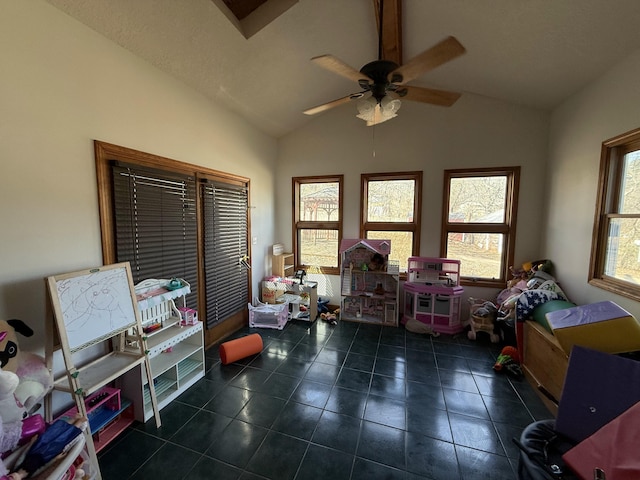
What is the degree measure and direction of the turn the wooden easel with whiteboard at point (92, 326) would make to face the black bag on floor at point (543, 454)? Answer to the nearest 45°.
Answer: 0° — it already faces it

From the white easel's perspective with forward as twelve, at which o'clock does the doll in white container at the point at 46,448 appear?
The doll in white container is roughly at 2 o'clock from the white easel.

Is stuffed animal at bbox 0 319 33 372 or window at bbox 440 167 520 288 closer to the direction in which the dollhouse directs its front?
the stuffed animal

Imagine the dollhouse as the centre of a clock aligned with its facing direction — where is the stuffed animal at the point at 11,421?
The stuffed animal is roughly at 1 o'clock from the dollhouse.

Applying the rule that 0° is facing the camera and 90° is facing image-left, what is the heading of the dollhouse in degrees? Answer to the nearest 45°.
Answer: approximately 0°

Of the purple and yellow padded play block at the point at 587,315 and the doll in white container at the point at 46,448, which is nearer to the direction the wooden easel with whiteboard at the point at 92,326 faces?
the purple and yellow padded play block

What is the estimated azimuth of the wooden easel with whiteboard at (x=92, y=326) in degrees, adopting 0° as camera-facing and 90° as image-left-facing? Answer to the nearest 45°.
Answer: approximately 315°

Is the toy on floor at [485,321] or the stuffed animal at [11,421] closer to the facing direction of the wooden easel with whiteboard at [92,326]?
the toy on floor

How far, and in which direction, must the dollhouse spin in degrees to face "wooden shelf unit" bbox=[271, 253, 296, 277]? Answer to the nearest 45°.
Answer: approximately 90° to its right

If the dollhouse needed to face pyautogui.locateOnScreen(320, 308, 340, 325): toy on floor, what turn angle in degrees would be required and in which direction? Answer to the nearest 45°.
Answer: approximately 90° to its right

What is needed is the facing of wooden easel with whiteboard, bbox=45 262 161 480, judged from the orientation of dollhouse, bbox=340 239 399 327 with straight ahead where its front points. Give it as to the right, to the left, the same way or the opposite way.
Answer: to the left
